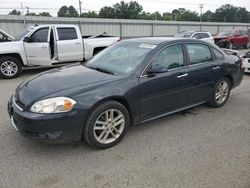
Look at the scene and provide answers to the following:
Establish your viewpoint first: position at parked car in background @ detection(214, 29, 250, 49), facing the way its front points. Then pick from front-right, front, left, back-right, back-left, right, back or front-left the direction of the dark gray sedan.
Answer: front-left

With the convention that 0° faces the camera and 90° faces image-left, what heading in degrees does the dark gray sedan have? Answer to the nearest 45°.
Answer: approximately 45°

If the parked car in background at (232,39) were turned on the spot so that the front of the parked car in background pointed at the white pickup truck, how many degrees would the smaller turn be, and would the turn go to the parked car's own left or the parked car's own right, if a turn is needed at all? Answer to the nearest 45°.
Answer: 0° — it already faces it

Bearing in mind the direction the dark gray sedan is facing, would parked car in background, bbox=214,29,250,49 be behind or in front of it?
behind

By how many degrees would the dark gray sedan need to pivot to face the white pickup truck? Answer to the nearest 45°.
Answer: approximately 90° to its right
